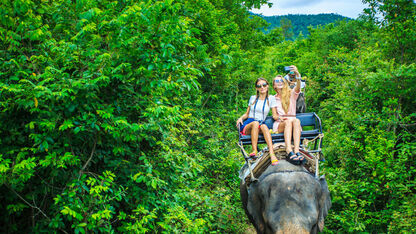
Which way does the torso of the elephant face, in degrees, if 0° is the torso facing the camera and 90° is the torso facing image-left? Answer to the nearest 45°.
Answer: approximately 0°

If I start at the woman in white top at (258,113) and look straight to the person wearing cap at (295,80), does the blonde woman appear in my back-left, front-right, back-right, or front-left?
front-right

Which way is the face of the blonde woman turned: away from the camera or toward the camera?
toward the camera

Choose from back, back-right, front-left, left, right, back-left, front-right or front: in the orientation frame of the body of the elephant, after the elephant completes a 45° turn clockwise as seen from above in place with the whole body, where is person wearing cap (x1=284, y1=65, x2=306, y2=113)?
back-right
